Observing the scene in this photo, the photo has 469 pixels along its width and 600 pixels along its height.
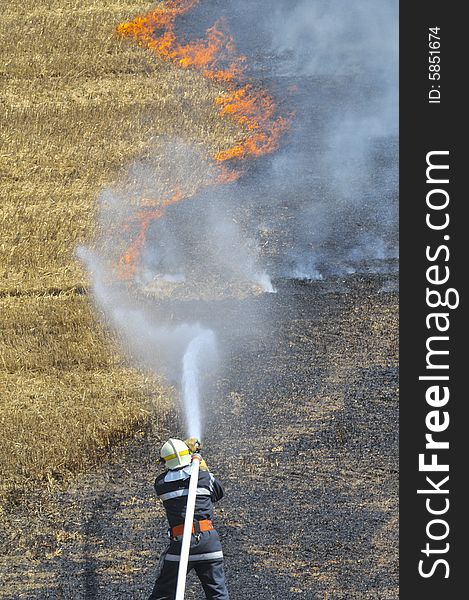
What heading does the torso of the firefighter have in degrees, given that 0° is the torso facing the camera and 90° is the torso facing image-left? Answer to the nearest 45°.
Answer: approximately 180°
